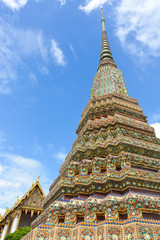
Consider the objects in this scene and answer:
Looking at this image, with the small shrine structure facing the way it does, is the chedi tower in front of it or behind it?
in front

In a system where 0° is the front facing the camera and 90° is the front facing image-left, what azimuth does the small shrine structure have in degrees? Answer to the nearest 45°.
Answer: approximately 315°
